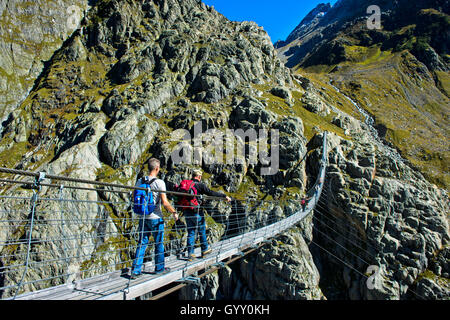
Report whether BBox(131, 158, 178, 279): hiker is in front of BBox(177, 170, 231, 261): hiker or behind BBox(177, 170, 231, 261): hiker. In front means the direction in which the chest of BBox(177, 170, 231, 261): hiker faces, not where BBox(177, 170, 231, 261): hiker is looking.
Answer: behind

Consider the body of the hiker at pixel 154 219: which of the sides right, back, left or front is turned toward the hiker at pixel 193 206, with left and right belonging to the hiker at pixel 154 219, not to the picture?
front

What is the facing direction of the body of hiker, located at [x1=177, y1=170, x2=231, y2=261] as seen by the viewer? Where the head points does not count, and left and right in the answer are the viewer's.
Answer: facing away from the viewer and to the right of the viewer

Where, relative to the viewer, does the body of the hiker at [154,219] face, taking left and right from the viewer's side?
facing away from the viewer and to the right of the viewer

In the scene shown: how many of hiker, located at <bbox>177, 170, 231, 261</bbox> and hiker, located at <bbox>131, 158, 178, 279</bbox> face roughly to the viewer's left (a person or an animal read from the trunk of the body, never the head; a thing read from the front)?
0
